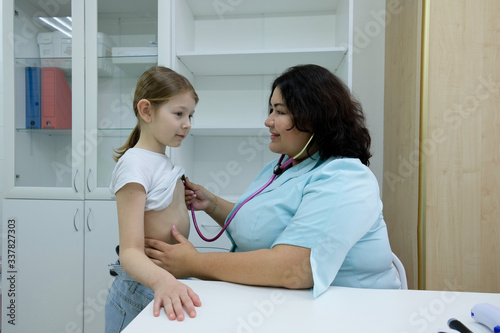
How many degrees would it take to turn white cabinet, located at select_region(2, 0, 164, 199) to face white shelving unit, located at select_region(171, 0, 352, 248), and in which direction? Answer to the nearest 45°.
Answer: approximately 90° to its left

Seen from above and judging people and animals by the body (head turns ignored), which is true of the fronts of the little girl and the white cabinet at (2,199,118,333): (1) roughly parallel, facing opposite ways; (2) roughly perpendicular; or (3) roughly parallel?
roughly perpendicular

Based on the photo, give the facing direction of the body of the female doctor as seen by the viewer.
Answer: to the viewer's left

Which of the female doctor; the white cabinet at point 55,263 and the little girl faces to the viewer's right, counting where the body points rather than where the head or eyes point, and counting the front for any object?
the little girl

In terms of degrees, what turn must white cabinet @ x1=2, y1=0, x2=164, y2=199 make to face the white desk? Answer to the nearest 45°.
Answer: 0° — it already faces it

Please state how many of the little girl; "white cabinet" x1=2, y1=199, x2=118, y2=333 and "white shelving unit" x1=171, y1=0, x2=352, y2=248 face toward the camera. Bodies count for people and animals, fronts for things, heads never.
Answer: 2

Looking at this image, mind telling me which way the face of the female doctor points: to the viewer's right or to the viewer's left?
to the viewer's left

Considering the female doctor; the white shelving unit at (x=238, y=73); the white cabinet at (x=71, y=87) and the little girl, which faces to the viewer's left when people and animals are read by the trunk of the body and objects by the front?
the female doctor

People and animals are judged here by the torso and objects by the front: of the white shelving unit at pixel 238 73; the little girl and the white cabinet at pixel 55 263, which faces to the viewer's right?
the little girl
